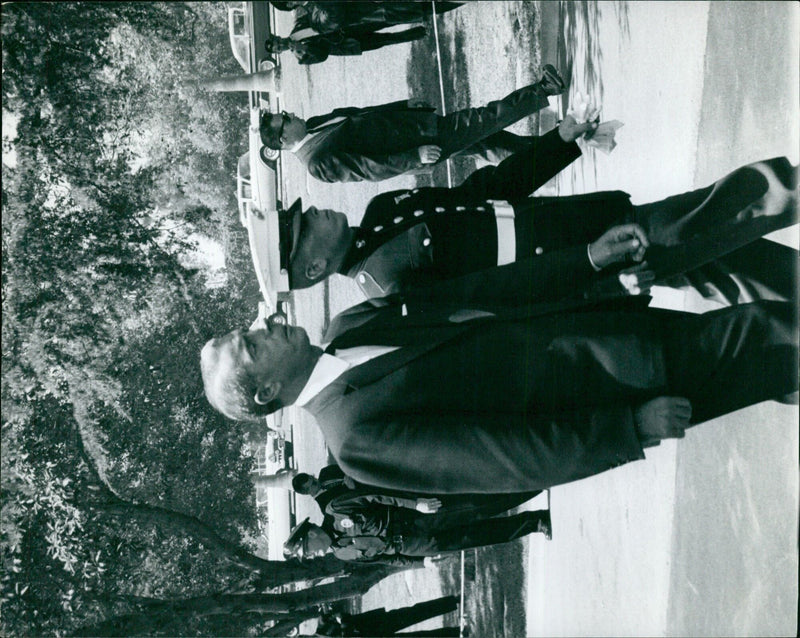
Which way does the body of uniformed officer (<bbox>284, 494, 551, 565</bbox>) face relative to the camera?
toward the camera

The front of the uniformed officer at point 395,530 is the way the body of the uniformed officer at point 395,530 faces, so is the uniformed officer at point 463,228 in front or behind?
in front
